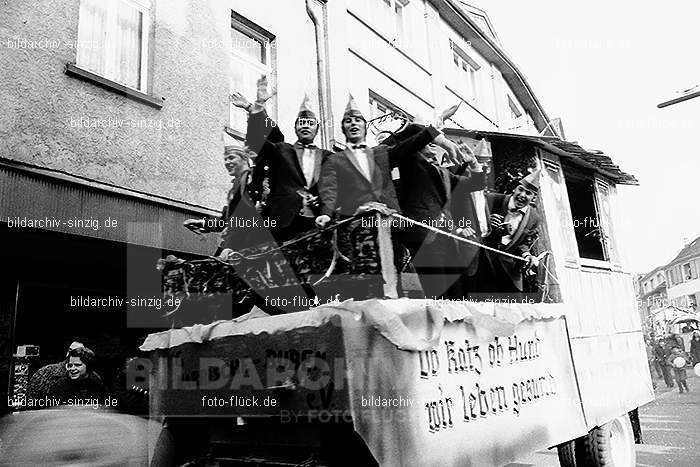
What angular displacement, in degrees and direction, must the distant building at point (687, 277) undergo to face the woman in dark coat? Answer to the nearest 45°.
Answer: approximately 45° to its left

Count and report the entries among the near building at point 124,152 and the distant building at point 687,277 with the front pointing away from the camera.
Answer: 0

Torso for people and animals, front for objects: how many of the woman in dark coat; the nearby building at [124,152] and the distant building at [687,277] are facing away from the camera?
0

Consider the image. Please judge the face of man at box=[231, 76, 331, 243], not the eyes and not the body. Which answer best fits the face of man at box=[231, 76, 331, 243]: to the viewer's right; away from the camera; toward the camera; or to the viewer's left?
toward the camera

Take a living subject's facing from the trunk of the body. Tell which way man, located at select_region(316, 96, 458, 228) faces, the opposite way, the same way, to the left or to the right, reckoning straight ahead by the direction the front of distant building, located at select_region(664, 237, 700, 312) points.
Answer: to the left

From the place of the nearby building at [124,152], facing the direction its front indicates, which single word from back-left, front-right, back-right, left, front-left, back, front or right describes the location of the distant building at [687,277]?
left

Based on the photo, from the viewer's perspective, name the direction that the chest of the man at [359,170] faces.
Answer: toward the camera

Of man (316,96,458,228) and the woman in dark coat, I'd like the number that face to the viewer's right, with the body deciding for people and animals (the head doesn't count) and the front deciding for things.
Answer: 0

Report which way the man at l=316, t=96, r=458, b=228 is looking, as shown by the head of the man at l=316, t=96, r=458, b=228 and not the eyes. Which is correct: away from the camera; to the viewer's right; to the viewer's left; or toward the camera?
toward the camera

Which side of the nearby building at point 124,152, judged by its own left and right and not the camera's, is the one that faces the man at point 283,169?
front

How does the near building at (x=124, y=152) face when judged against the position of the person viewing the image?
facing the viewer and to the right of the viewer

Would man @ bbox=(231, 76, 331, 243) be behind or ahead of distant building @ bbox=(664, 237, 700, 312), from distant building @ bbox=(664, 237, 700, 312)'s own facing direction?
ahead

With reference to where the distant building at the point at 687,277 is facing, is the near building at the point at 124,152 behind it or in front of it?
in front

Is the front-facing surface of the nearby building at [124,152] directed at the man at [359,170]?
yes
